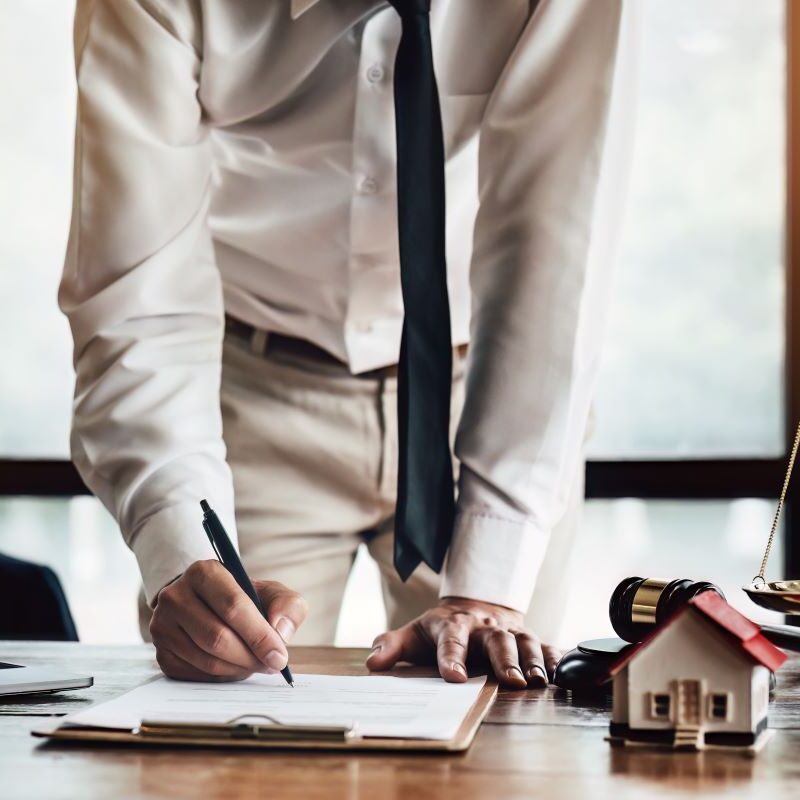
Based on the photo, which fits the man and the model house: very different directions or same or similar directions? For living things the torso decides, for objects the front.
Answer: same or similar directions

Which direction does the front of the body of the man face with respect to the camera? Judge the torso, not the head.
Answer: toward the camera

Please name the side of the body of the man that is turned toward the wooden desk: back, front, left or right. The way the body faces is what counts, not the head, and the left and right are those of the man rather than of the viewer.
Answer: front

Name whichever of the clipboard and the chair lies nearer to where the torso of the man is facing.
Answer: the clipboard

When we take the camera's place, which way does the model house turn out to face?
facing the viewer

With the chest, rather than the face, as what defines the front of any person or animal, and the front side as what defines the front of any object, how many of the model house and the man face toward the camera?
2
